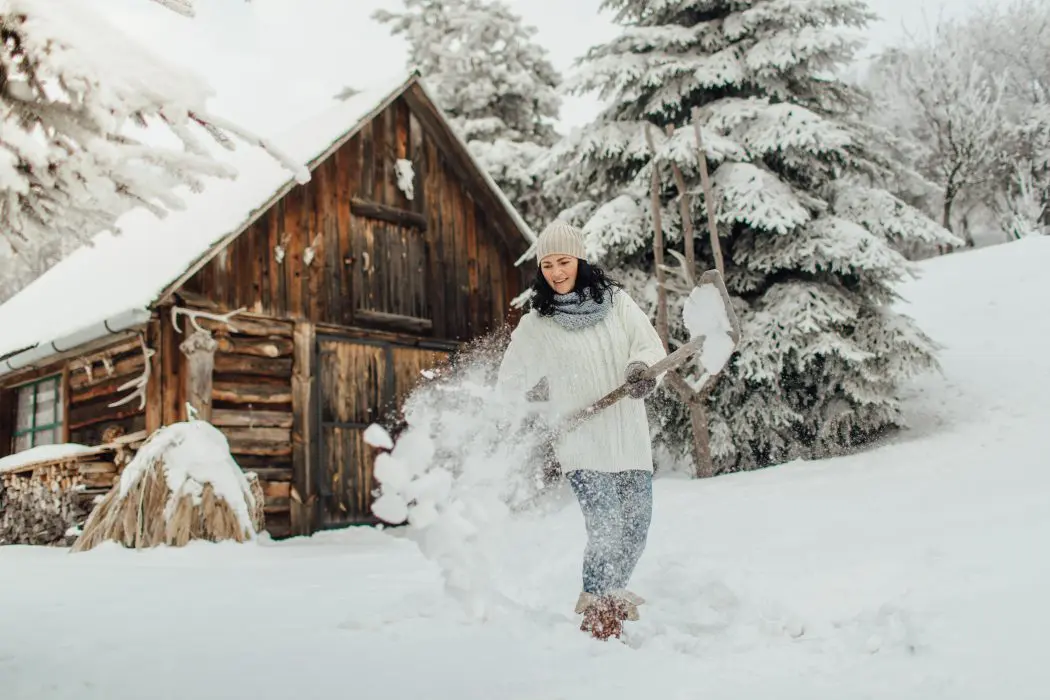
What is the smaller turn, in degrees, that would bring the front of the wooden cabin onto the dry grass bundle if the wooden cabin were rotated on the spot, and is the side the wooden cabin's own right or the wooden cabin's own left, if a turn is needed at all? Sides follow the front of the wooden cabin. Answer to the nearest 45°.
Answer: approximately 90° to the wooden cabin's own right

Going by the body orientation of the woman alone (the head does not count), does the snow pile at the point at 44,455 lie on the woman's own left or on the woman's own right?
on the woman's own right

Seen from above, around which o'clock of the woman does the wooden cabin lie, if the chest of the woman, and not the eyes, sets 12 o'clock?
The wooden cabin is roughly at 5 o'clock from the woman.

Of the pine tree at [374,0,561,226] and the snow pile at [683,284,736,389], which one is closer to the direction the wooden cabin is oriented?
the snow pile

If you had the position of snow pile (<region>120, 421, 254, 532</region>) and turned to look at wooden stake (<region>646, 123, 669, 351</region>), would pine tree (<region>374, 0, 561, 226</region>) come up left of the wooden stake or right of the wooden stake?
left

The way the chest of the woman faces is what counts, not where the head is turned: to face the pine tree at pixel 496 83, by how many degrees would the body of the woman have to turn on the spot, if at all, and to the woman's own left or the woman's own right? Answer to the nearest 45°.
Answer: approximately 180°

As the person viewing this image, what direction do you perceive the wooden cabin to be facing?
facing the viewer and to the right of the viewer

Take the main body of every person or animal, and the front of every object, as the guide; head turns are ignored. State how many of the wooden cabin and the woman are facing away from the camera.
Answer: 0

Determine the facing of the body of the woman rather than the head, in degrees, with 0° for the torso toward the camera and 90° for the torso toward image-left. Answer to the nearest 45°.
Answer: approximately 0°

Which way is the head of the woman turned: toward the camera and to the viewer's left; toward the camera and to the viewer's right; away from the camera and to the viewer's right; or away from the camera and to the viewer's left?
toward the camera and to the viewer's left
